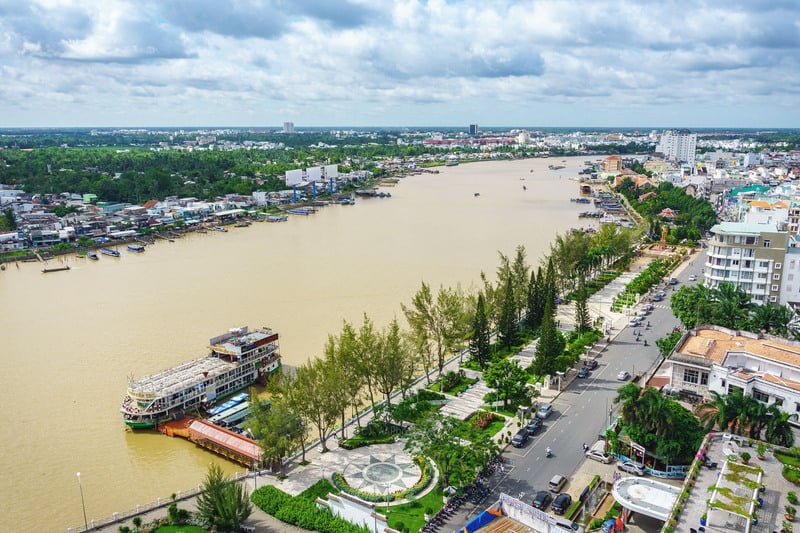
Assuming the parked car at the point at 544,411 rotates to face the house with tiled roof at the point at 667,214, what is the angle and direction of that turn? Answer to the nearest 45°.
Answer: approximately 135° to its right

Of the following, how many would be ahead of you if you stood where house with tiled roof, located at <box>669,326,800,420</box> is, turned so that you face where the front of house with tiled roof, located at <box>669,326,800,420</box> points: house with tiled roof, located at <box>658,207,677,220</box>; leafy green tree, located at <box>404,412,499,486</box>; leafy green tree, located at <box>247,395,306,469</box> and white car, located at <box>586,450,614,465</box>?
3

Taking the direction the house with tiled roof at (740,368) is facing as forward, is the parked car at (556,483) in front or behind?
in front

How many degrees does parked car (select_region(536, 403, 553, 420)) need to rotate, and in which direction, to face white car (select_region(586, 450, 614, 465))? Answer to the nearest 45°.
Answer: approximately 90° to its left

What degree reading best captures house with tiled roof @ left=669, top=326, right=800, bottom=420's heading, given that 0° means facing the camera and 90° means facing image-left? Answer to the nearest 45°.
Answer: approximately 45°

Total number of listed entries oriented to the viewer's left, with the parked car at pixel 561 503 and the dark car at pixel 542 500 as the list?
0

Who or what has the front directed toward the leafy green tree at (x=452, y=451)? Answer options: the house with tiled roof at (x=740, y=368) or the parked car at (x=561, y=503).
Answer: the house with tiled roof

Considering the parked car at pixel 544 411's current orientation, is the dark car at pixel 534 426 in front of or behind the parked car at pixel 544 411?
in front

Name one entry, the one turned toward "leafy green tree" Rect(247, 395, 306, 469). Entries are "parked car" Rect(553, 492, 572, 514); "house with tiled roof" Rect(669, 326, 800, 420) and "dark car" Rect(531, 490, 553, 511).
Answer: the house with tiled roof

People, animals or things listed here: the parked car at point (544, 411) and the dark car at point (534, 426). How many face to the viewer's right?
0

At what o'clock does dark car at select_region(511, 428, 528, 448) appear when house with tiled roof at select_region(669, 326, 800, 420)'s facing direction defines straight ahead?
The dark car is roughly at 12 o'clock from the house with tiled roof.

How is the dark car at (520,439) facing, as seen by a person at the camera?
facing the viewer and to the left of the viewer
